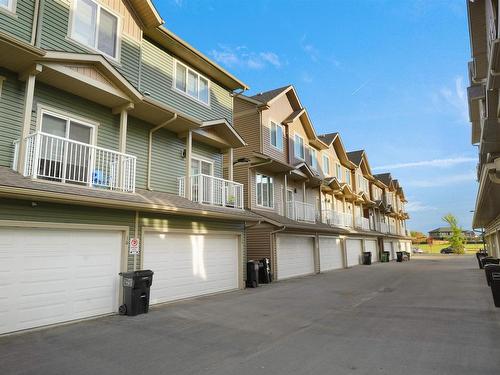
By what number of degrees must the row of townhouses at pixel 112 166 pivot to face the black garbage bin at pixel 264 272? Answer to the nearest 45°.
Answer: approximately 90° to its left

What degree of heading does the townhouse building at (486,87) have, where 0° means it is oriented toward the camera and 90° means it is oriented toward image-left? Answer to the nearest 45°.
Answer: approximately 90°

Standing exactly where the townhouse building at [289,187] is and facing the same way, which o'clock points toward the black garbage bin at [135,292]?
The black garbage bin is roughly at 2 o'clock from the townhouse building.

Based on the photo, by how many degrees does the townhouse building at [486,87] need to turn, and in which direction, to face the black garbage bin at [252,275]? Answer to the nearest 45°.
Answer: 0° — it already faces it

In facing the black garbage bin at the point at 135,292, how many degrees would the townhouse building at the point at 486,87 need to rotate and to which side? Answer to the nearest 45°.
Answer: approximately 45° to its left

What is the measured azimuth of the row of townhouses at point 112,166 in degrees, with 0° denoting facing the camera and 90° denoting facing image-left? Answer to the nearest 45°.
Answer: approximately 315°

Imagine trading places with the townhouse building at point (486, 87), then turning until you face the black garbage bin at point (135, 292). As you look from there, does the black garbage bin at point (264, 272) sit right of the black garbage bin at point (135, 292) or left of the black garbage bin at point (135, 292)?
right

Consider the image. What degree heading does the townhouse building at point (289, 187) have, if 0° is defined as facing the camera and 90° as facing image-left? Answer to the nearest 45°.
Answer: approximately 315°

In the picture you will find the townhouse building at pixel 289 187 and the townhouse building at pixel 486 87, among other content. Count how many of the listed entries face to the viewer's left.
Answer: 1

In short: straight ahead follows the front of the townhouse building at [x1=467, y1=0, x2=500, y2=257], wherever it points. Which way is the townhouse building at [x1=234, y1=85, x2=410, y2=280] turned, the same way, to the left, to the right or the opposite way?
the opposite way

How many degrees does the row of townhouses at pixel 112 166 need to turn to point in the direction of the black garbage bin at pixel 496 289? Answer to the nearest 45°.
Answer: approximately 45° to its left
